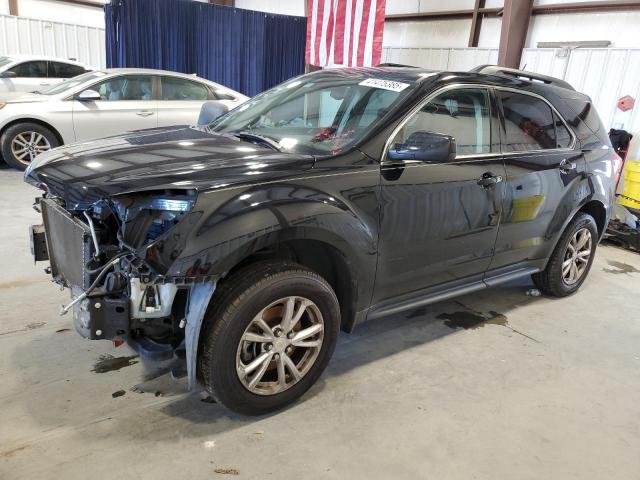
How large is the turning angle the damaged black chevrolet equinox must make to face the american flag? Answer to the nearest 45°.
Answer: approximately 135° to its right

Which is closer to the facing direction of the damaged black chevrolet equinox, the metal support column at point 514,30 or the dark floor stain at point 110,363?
the dark floor stain

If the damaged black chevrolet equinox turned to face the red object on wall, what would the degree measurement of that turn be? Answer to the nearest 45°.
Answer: approximately 180°

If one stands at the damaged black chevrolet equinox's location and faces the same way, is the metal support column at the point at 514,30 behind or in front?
behind

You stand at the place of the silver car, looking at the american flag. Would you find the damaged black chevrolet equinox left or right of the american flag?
right

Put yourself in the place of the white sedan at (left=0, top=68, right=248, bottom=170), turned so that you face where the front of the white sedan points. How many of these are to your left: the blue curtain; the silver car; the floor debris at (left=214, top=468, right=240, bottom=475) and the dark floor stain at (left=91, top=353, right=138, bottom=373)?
2

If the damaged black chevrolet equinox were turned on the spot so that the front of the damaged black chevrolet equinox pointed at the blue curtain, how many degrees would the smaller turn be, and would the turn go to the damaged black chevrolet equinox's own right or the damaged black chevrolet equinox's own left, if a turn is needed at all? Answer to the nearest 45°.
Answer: approximately 135° to the damaged black chevrolet equinox's own right
